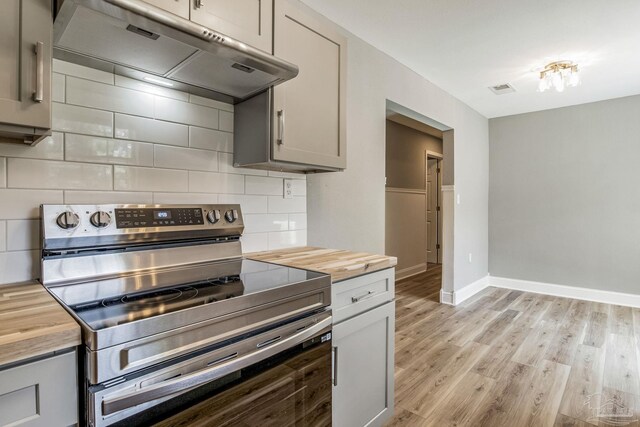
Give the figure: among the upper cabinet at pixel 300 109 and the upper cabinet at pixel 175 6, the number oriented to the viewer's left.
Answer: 0

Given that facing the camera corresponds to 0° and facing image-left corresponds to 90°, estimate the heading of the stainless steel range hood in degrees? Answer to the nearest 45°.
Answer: approximately 315°

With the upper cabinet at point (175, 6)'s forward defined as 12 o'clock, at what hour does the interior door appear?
The interior door is roughly at 9 o'clock from the upper cabinet.

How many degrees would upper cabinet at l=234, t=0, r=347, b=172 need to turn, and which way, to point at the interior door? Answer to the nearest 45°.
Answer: approximately 90° to its left

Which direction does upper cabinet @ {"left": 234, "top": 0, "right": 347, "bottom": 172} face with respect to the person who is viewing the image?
facing the viewer and to the right of the viewer

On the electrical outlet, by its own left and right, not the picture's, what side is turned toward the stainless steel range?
right

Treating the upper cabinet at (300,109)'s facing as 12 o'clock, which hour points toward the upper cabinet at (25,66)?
the upper cabinet at (25,66) is roughly at 3 o'clock from the upper cabinet at (300,109).

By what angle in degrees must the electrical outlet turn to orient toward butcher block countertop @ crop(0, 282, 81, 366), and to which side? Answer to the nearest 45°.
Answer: approximately 90° to its right

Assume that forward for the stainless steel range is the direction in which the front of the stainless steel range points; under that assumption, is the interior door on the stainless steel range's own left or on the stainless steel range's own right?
on the stainless steel range's own left

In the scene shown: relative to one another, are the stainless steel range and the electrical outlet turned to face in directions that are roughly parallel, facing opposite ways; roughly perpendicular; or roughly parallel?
roughly parallel
